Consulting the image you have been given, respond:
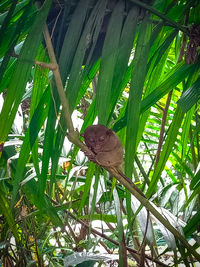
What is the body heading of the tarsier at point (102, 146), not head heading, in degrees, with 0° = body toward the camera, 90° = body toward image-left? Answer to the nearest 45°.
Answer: approximately 45°
